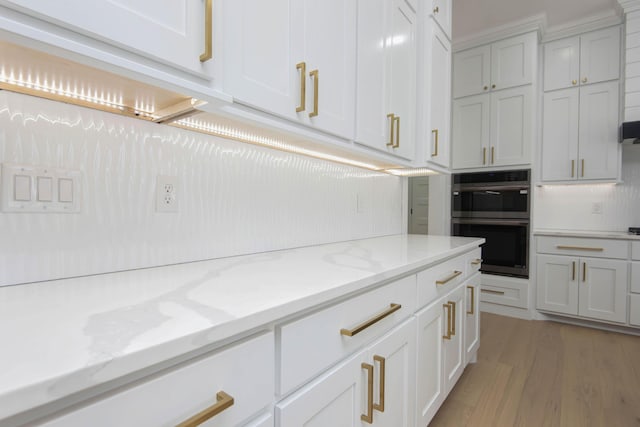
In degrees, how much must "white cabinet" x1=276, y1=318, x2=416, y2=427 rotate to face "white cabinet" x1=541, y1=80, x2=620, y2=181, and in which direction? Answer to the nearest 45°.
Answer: approximately 90° to its left

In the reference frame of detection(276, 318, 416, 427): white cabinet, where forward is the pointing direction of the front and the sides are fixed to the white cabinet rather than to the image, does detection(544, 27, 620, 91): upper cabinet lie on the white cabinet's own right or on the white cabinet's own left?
on the white cabinet's own left

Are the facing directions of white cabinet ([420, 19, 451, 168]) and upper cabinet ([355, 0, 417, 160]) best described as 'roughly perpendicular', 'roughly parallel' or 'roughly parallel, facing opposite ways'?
roughly parallel

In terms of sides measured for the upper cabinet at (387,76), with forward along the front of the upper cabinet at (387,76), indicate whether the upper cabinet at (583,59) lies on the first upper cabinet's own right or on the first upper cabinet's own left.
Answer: on the first upper cabinet's own left

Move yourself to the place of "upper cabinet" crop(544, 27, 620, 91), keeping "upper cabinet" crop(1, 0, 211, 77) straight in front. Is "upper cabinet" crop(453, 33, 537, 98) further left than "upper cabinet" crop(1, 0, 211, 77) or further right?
right

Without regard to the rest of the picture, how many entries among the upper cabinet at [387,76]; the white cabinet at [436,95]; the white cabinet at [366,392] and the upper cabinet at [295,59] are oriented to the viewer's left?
0

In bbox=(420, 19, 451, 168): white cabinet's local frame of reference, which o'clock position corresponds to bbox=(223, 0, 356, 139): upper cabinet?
The upper cabinet is roughly at 2 o'clock from the white cabinet.

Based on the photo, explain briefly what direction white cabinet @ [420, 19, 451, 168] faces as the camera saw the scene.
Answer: facing the viewer and to the right of the viewer

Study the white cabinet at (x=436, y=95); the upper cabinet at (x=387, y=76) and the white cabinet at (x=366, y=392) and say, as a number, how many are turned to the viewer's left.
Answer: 0

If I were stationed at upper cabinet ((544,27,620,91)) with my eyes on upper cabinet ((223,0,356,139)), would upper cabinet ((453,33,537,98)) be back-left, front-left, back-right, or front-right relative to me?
front-right

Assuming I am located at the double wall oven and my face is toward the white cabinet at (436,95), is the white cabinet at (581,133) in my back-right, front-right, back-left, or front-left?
back-left

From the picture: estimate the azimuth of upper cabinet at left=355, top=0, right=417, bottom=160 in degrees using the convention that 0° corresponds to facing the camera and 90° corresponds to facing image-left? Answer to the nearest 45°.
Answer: approximately 315°

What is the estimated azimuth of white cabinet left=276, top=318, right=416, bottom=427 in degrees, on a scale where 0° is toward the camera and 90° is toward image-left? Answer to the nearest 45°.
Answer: approximately 315°

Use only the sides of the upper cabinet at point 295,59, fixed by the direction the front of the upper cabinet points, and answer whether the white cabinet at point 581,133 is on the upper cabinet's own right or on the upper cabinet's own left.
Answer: on the upper cabinet's own left
